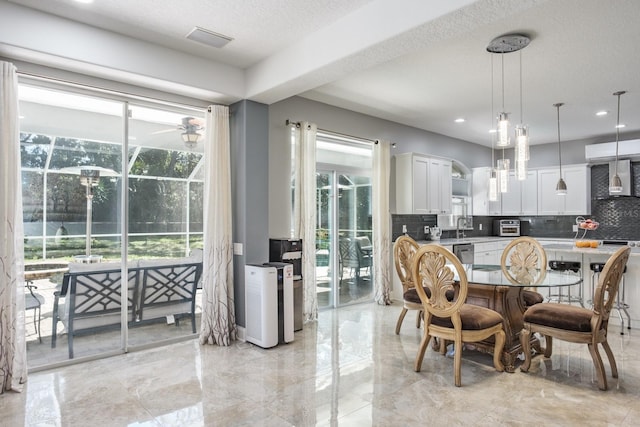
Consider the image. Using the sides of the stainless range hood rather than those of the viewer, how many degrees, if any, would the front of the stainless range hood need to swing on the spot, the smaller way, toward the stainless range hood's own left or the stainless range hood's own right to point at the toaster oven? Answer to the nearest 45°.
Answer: approximately 90° to the stainless range hood's own right

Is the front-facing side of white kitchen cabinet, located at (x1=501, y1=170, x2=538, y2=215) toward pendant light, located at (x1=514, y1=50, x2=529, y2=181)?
yes

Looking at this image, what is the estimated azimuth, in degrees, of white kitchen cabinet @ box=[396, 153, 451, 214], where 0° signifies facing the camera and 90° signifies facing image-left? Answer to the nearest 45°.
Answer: approximately 315°

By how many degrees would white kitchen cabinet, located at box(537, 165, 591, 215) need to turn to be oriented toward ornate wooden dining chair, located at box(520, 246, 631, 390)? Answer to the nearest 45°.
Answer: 0° — it already faces it

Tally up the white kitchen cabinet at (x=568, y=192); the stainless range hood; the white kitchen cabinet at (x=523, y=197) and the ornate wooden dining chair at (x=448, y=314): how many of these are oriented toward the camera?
3

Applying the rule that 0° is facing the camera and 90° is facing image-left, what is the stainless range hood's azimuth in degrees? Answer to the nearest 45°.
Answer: approximately 0°

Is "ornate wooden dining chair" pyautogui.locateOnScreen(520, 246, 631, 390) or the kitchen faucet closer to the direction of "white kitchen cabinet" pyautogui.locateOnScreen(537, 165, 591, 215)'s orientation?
the ornate wooden dining chair

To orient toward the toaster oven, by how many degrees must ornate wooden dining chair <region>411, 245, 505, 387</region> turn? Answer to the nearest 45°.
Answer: approximately 45° to its left
